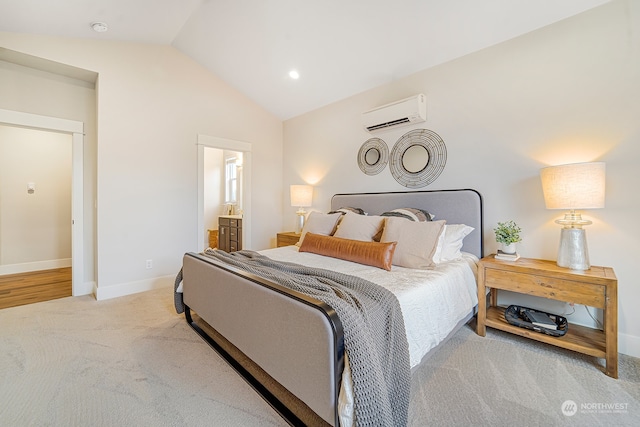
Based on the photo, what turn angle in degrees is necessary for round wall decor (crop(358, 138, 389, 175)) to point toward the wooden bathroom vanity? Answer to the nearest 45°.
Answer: approximately 90° to its right

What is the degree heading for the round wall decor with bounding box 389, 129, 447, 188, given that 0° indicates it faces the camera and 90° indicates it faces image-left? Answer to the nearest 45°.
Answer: approximately 45°

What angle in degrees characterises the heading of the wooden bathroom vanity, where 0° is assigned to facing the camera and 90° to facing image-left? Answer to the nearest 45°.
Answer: approximately 45°

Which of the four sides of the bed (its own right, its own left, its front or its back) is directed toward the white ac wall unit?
back

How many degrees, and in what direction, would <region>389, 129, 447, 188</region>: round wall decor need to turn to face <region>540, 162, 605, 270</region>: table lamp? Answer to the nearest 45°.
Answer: approximately 90° to its left

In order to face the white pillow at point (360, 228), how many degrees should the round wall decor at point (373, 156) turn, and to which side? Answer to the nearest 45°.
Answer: approximately 45° to its left

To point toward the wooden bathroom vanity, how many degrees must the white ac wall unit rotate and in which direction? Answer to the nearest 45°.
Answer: approximately 90° to its right

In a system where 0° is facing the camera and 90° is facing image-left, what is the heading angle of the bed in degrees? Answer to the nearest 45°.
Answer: approximately 45°

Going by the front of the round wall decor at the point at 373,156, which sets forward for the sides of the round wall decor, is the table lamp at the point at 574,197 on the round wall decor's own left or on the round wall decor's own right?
on the round wall decor's own left

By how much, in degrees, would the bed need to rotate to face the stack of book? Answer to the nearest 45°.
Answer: approximately 180°
